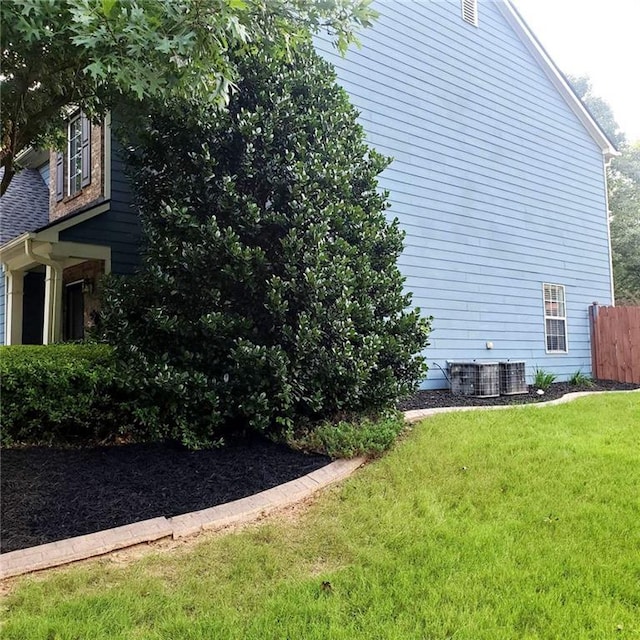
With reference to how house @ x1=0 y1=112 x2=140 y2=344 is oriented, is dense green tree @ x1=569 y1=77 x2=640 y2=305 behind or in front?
behind

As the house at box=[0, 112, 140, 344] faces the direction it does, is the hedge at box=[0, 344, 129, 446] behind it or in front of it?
in front

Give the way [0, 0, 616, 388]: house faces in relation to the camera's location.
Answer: facing the viewer and to the left of the viewer

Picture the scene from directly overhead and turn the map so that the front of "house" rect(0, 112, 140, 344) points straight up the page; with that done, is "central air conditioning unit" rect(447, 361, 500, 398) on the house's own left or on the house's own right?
on the house's own left

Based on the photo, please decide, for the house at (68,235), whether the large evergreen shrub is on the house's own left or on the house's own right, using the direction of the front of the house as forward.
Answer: on the house's own left

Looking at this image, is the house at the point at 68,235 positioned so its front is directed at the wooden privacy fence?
no

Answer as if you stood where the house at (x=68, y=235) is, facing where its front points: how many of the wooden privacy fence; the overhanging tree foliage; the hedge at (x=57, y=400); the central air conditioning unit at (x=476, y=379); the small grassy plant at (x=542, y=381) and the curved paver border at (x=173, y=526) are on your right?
0

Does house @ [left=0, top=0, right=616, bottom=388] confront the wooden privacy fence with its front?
no

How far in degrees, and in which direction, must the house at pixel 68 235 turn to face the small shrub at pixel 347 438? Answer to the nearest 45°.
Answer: approximately 90° to its left

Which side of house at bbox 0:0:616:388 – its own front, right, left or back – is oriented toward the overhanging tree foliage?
front

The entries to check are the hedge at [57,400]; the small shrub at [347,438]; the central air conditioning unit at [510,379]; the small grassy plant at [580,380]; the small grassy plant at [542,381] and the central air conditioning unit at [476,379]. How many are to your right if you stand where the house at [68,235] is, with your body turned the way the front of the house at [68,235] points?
0

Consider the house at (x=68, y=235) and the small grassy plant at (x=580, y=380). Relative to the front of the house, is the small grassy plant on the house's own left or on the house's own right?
on the house's own left
